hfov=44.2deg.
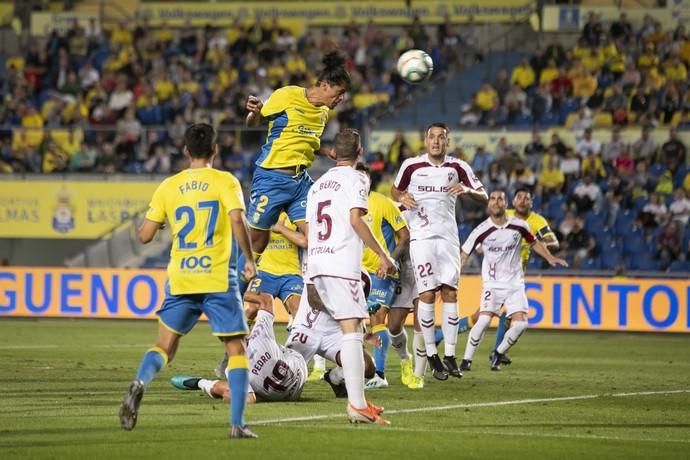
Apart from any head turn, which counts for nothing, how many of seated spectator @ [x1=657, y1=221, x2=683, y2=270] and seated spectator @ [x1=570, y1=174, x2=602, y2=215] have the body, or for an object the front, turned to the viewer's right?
0

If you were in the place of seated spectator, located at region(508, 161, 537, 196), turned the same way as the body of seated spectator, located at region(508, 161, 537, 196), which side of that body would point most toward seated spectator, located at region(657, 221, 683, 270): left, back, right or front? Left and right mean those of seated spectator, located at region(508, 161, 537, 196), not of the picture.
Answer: left

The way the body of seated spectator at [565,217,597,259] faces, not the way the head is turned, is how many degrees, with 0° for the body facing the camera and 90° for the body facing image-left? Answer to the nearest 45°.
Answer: approximately 45°

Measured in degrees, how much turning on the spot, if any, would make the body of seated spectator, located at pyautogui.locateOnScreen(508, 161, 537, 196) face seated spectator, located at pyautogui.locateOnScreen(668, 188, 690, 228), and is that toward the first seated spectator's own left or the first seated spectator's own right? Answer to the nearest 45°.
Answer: approximately 90° to the first seated spectator's own left
